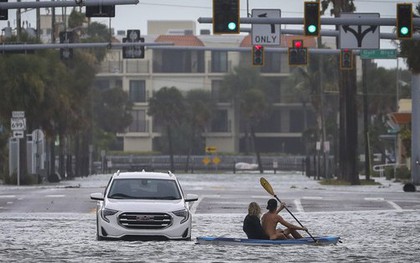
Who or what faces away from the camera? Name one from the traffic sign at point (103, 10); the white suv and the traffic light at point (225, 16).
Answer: the traffic sign at point (103, 10)

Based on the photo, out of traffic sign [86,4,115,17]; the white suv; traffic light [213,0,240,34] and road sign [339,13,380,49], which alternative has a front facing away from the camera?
traffic sign [86,4,115,17]

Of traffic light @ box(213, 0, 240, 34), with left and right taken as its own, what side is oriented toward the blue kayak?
front

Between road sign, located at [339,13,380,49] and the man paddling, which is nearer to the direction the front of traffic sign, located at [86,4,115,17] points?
the road sign

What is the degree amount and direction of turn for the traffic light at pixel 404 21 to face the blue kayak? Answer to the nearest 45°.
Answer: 0° — it already faces it

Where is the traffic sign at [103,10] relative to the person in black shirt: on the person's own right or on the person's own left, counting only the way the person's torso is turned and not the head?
on the person's own left

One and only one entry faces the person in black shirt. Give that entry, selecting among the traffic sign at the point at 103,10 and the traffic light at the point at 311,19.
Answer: the traffic light at the point at 311,19

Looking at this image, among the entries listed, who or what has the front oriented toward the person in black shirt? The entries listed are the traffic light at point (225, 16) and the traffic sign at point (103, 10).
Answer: the traffic light at point (225, 16)

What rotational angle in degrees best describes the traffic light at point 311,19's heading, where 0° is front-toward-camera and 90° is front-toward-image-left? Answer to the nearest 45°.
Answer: approximately 0°

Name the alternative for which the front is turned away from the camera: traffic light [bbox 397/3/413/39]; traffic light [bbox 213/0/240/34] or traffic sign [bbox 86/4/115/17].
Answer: traffic sign [bbox 86/4/115/17]

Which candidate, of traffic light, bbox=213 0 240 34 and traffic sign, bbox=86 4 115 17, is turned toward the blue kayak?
traffic light, bbox=213 0 240 34

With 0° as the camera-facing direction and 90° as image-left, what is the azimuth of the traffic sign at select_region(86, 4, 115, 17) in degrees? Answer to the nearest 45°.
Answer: approximately 180°
